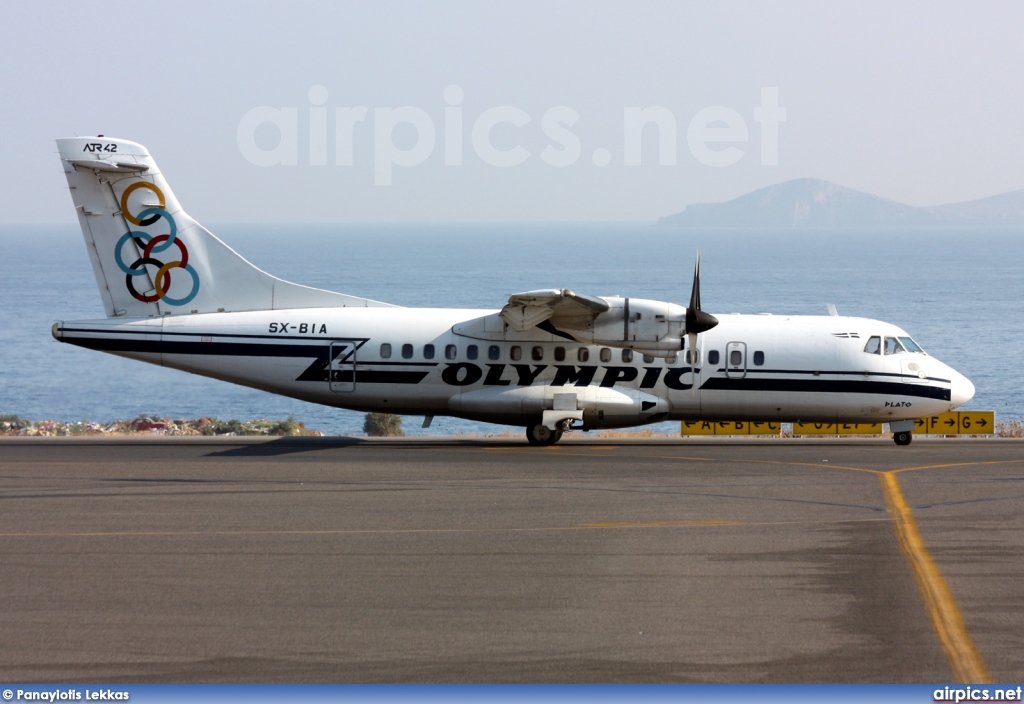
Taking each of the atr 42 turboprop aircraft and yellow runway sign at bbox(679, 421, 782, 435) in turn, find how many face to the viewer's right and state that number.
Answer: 1

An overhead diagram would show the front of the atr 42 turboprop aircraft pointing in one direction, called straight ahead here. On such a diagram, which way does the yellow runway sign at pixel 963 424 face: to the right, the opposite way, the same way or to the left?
to the right

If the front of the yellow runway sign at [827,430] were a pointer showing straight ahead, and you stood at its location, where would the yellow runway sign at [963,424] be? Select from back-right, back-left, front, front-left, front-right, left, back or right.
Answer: left

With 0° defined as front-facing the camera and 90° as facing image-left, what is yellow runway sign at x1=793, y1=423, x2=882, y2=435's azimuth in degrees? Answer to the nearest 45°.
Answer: approximately 0°

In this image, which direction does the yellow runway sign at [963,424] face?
toward the camera

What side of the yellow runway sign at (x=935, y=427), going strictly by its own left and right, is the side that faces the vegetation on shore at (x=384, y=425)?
right

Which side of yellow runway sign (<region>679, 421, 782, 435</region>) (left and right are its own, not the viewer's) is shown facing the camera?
front

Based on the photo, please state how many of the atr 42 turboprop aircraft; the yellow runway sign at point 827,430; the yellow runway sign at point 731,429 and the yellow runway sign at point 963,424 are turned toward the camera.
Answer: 3

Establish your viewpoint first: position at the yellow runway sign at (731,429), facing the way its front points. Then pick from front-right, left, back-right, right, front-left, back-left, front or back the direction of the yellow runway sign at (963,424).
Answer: left

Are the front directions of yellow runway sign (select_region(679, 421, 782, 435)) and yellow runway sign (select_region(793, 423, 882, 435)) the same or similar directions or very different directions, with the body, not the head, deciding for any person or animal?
same or similar directions

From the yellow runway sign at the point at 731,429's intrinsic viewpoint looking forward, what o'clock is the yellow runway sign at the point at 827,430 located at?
the yellow runway sign at the point at 827,430 is roughly at 8 o'clock from the yellow runway sign at the point at 731,429.

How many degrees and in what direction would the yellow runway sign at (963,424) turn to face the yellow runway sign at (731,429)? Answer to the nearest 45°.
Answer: approximately 90° to its right

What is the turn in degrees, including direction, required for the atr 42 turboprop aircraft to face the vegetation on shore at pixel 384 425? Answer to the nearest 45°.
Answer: approximately 90° to its left

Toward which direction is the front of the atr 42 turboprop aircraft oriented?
to the viewer's right
